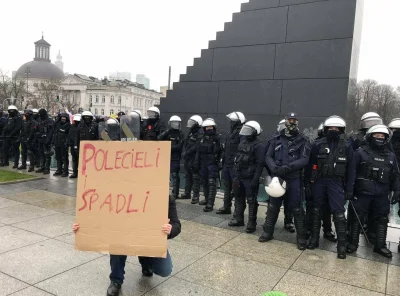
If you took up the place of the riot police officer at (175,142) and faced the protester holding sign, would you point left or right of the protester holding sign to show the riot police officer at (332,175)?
left

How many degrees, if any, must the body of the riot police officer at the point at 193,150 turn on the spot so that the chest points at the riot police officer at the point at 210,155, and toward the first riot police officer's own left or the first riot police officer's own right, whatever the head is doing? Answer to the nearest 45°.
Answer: approximately 90° to the first riot police officer's own left

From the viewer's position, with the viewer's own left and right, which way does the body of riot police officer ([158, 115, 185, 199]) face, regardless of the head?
facing the viewer

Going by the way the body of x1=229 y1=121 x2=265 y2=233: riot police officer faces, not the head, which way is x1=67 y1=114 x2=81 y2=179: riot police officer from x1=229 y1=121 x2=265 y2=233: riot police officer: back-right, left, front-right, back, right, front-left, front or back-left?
right

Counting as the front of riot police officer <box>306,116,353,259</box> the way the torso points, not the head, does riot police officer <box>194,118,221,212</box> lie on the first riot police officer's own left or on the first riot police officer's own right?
on the first riot police officer's own right

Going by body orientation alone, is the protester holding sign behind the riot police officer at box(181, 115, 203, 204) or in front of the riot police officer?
in front

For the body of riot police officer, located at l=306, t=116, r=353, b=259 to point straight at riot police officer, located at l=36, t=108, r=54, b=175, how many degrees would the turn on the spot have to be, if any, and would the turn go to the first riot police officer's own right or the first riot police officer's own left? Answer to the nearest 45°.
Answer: approximately 90° to the first riot police officer's own right

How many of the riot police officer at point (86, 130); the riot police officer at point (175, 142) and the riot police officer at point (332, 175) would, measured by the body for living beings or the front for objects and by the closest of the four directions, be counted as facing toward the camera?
3

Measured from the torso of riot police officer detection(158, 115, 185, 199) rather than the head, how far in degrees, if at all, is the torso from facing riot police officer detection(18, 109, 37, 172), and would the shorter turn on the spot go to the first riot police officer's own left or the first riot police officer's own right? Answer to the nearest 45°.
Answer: approximately 135° to the first riot police officer's own right

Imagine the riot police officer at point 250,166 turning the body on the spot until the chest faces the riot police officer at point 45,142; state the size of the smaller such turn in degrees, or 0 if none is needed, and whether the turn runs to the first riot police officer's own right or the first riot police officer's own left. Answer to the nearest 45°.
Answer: approximately 90° to the first riot police officer's own right

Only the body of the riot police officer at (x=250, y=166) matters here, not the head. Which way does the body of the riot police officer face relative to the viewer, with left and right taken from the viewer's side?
facing the viewer and to the left of the viewer

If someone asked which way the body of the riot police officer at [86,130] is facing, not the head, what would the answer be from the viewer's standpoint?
toward the camera
